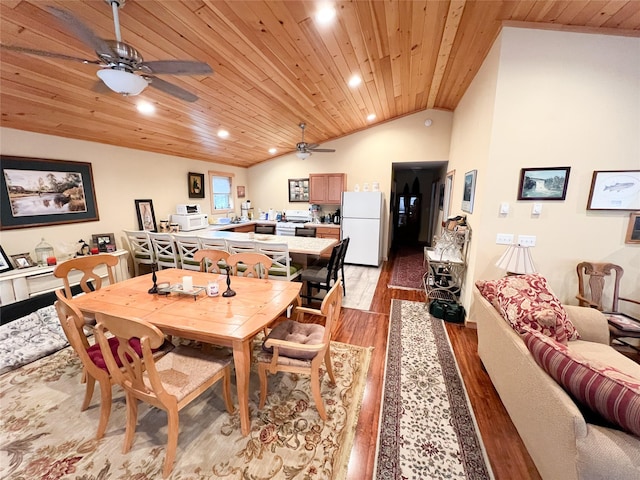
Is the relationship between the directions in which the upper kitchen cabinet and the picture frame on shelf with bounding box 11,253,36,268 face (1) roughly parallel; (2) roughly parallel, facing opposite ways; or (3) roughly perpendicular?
roughly perpendicular

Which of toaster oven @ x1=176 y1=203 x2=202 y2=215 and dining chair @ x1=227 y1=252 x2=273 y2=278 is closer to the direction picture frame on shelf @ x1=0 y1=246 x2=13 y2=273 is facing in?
the dining chair

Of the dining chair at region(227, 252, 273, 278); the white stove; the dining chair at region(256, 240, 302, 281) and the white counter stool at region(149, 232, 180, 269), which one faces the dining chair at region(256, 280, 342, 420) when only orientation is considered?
the white stove

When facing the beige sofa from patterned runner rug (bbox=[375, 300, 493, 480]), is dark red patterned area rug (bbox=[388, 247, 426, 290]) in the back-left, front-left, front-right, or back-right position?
back-left

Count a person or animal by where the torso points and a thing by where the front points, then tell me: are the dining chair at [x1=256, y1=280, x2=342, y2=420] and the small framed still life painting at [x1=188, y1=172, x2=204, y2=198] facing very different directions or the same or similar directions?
very different directions

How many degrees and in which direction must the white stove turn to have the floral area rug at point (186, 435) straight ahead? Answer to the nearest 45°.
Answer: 0° — it already faces it

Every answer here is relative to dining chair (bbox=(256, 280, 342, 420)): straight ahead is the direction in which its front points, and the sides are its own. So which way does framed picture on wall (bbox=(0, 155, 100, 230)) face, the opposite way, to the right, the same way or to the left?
the opposite way

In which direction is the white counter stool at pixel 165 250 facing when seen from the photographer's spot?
facing away from the viewer and to the right of the viewer

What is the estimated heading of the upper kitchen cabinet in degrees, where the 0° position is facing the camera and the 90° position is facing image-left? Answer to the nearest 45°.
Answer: approximately 0°
